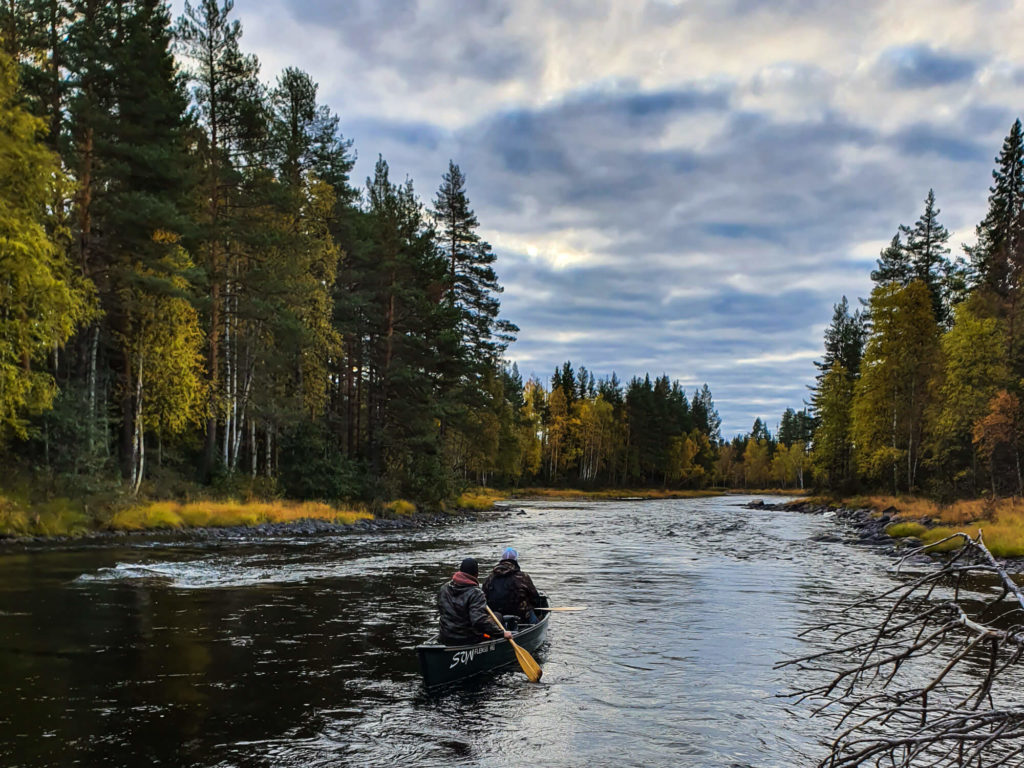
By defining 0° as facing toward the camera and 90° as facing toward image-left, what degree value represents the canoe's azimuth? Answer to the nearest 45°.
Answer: approximately 225°

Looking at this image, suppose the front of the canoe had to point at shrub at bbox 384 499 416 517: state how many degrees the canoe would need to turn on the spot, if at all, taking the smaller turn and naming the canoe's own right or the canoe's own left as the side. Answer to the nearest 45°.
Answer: approximately 45° to the canoe's own left

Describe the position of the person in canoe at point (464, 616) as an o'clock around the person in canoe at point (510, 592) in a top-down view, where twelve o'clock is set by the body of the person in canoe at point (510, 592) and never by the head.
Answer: the person in canoe at point (464, 616) is roughly at 5 o'clock from the person in canoe at point (510, 592).

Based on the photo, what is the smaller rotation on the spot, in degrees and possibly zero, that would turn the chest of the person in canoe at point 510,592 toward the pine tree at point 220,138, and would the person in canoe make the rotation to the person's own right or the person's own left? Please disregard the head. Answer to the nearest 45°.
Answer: approximately 90° to the person's own left

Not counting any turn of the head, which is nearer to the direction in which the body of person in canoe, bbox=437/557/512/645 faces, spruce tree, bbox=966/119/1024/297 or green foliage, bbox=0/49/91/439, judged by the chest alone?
the spruce tree

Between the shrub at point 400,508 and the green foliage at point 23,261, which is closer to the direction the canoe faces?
the shrub

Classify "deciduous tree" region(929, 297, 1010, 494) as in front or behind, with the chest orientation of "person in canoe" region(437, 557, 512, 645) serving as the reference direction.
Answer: in front

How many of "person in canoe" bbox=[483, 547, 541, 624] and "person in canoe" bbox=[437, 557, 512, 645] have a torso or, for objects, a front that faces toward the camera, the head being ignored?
0

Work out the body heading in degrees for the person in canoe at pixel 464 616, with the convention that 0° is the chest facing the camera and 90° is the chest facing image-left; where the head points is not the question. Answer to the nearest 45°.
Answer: approximately 225°

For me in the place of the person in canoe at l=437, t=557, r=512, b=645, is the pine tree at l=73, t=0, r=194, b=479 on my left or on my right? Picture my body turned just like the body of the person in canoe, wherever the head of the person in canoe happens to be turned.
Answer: on my left

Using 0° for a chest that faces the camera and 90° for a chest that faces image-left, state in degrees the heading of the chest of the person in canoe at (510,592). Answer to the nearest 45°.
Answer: approximately 225°

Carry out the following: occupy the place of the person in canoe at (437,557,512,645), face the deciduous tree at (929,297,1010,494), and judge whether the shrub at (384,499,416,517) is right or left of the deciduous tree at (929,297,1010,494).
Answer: left
